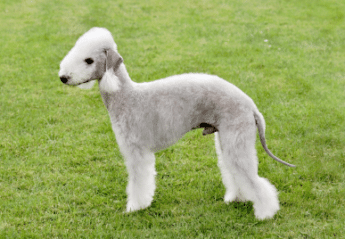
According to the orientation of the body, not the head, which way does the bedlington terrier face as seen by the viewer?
to the viewer's left
